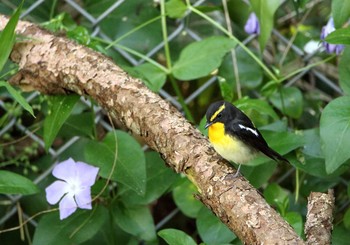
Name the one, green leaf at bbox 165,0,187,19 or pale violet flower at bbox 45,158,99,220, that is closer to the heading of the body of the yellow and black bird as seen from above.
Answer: the pale violet flower

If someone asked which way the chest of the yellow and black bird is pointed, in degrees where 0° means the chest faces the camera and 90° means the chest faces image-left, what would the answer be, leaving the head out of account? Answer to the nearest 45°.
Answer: approximately 45°

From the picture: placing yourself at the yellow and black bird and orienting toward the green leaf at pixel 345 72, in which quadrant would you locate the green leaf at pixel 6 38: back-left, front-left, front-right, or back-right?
back-left

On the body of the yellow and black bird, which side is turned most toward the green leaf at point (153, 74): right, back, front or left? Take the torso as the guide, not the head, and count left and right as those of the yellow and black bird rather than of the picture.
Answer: right

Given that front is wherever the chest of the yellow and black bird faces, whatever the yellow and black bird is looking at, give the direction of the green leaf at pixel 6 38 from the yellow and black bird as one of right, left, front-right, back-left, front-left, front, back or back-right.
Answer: front-right

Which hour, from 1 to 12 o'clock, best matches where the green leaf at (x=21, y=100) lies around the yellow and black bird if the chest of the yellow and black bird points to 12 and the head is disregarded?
The green leaf is roughly at 1 o'clock from the yellow and black bird.
